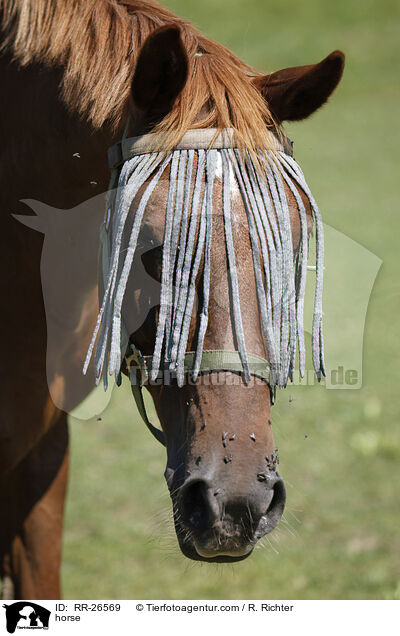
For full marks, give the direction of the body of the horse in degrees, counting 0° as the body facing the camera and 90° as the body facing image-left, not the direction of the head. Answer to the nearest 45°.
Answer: approximately 315°
